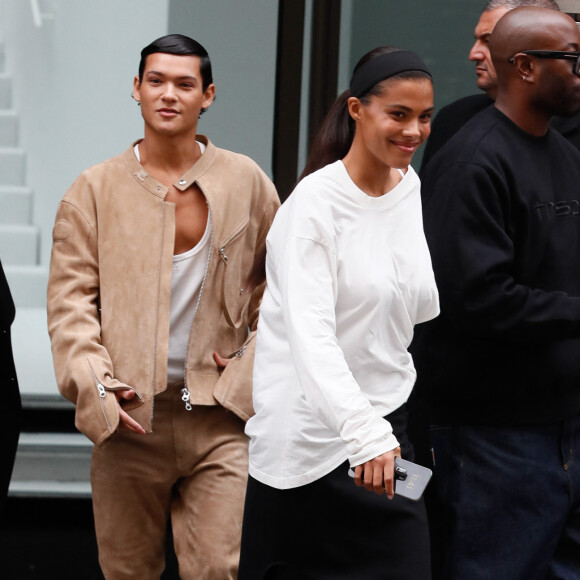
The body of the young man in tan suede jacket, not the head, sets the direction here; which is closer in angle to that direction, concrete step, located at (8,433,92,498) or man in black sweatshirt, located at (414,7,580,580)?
the man in black sweatshirt

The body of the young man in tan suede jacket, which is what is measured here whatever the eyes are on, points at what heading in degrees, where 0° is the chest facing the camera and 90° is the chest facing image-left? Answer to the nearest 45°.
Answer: approximately 0°

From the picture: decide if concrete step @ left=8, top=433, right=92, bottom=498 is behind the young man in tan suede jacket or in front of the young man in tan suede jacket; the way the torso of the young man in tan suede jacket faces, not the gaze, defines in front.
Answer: behind

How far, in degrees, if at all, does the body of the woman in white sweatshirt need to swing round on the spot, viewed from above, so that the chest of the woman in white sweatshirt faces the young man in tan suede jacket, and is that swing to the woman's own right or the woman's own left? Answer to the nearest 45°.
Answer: approximately 180°

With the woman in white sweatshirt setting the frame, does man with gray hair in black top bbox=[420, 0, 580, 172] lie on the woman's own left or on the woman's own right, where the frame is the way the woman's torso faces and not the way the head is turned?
on the woman's own left

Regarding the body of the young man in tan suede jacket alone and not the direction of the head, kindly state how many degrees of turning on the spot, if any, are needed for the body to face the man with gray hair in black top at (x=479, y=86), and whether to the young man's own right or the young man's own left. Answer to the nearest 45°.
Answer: approximately 135° to the young man's own left

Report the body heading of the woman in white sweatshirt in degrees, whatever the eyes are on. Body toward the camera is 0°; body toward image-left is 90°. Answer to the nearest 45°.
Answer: approximately 315°

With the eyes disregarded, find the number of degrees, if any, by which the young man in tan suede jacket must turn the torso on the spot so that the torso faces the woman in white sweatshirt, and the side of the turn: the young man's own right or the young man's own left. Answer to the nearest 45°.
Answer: approximately 45° to the young man's own left
